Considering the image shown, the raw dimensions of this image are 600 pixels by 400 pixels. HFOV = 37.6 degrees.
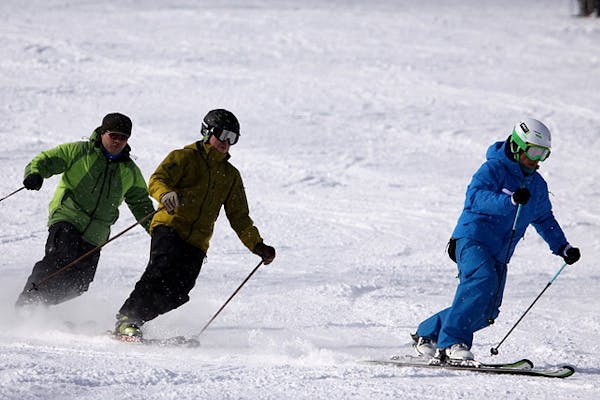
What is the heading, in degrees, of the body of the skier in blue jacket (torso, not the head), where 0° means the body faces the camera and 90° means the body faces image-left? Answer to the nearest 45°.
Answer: approximately 315°

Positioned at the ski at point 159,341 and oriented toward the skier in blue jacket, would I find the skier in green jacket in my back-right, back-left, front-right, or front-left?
back-left

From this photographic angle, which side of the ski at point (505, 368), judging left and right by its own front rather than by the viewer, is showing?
right

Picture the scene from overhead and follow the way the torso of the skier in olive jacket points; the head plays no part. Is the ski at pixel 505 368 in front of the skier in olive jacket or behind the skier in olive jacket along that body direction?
in front

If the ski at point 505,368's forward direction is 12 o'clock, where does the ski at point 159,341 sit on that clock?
the ski at point 159,341 is roughly at 6 o'clock from the ski at point 505,368.

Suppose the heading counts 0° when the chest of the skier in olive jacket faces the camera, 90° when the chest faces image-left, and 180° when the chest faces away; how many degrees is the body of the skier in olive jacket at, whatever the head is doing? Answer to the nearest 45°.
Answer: approximately 315°

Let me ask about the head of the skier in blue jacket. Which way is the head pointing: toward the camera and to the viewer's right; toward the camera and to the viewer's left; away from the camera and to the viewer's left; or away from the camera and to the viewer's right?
toward the camera and to the viewer's right

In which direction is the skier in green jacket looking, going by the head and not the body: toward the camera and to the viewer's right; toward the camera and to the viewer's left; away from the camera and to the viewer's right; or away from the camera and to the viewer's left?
toward the camera and to the viewer's right

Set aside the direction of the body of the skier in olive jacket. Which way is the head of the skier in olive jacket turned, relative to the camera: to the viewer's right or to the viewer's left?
to the viewer's right

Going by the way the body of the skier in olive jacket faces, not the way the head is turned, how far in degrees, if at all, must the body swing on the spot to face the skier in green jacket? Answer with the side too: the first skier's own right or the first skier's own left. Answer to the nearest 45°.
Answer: approximately 180°

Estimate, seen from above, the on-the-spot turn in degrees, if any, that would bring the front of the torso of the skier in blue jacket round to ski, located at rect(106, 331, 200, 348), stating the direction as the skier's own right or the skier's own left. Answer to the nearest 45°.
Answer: approximately 135° to the skier's own right

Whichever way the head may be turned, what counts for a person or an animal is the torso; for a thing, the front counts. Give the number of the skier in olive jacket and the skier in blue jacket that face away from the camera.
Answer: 0
